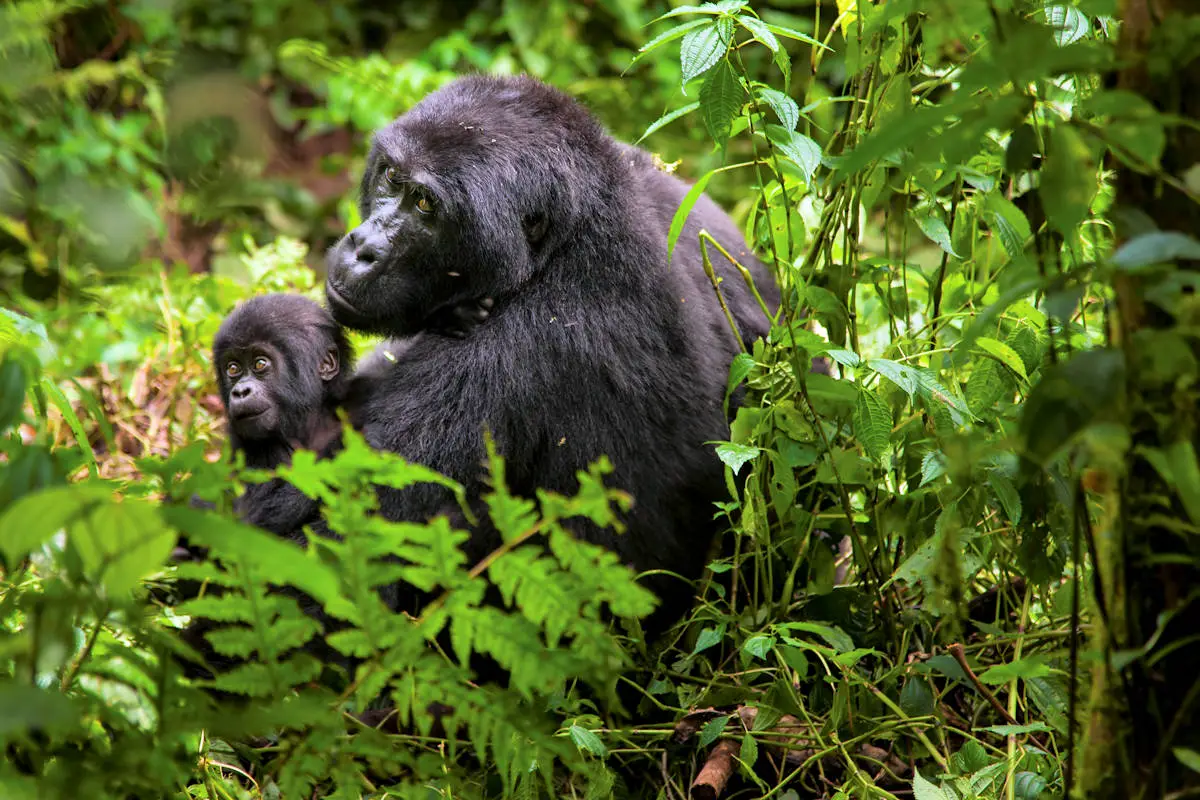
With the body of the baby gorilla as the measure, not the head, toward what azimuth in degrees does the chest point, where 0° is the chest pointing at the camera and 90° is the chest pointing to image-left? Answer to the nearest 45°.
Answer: approximately 45°

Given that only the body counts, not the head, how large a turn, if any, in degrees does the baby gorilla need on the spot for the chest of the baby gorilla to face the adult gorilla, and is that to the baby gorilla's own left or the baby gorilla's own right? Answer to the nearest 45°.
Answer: approximately 90° to the baby gorilla's own left

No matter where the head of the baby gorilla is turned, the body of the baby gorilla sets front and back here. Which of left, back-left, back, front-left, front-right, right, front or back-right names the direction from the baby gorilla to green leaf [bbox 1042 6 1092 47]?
left

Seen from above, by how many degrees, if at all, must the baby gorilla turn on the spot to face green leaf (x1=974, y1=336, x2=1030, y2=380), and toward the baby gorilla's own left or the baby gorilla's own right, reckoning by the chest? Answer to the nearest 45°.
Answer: approximately 90° to the baby gorilla's own left

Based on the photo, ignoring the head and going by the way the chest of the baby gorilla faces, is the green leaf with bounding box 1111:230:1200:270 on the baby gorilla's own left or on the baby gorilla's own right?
on the baby gorilla's own left

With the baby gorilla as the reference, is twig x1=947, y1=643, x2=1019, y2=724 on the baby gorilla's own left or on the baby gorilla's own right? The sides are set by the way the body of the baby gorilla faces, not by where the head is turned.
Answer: on the baby gorilla's own left

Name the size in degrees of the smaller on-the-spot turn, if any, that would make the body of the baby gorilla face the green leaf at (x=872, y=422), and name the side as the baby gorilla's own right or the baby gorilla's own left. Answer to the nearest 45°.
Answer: approximately 90° to the baby gorilla's own left

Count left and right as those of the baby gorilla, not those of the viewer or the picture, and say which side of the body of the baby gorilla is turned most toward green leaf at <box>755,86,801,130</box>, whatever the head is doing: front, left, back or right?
left

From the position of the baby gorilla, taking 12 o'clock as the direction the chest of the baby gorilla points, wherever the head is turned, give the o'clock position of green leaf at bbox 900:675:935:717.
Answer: The green leaf is roughly at 9 o'clock from the baby gorilla.

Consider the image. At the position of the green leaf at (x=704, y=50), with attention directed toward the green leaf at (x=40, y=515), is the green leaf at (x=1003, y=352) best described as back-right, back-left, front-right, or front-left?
back-left

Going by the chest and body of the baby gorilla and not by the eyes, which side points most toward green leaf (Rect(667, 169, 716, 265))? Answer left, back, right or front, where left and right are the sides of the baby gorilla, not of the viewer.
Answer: left
